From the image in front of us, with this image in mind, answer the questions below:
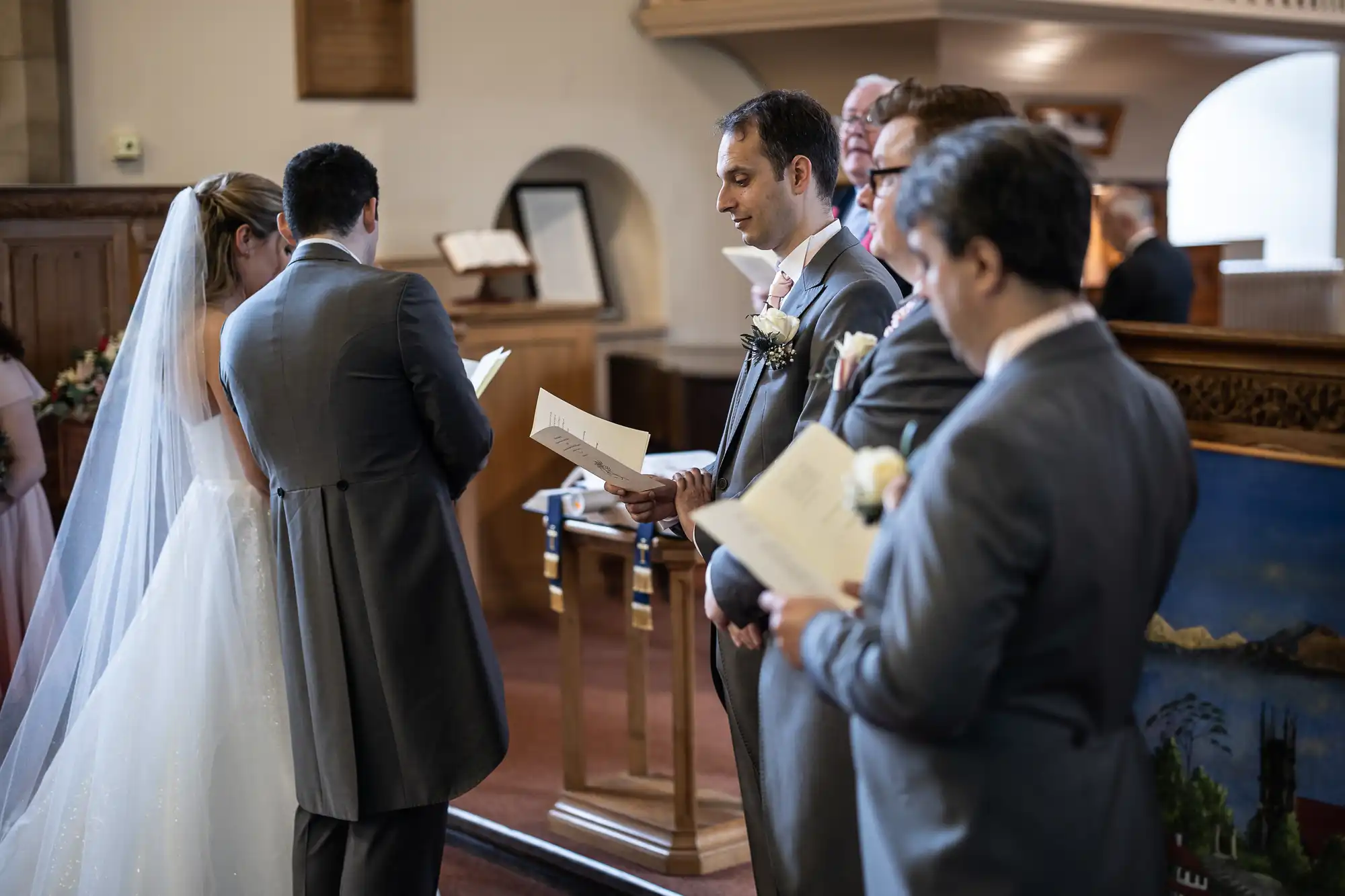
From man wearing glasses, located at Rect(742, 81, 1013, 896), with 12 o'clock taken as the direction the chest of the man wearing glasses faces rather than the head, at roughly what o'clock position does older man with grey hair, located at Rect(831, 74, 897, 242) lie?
The older man with grey hair is roughly at 3 o'clock from the man wearing glasses.

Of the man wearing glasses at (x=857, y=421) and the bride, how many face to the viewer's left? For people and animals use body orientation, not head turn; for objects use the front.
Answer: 1

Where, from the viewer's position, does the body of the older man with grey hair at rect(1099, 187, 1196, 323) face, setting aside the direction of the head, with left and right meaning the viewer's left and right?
facing away from the viewer and to the left of the viewer

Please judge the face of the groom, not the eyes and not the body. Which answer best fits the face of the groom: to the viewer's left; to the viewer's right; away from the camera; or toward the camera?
away from the camera
